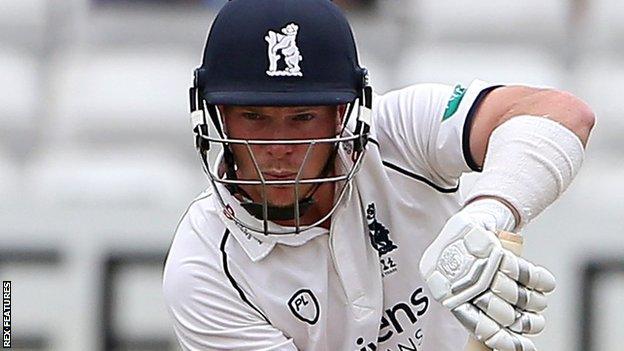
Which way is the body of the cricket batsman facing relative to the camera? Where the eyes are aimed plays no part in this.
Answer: toward the camera
